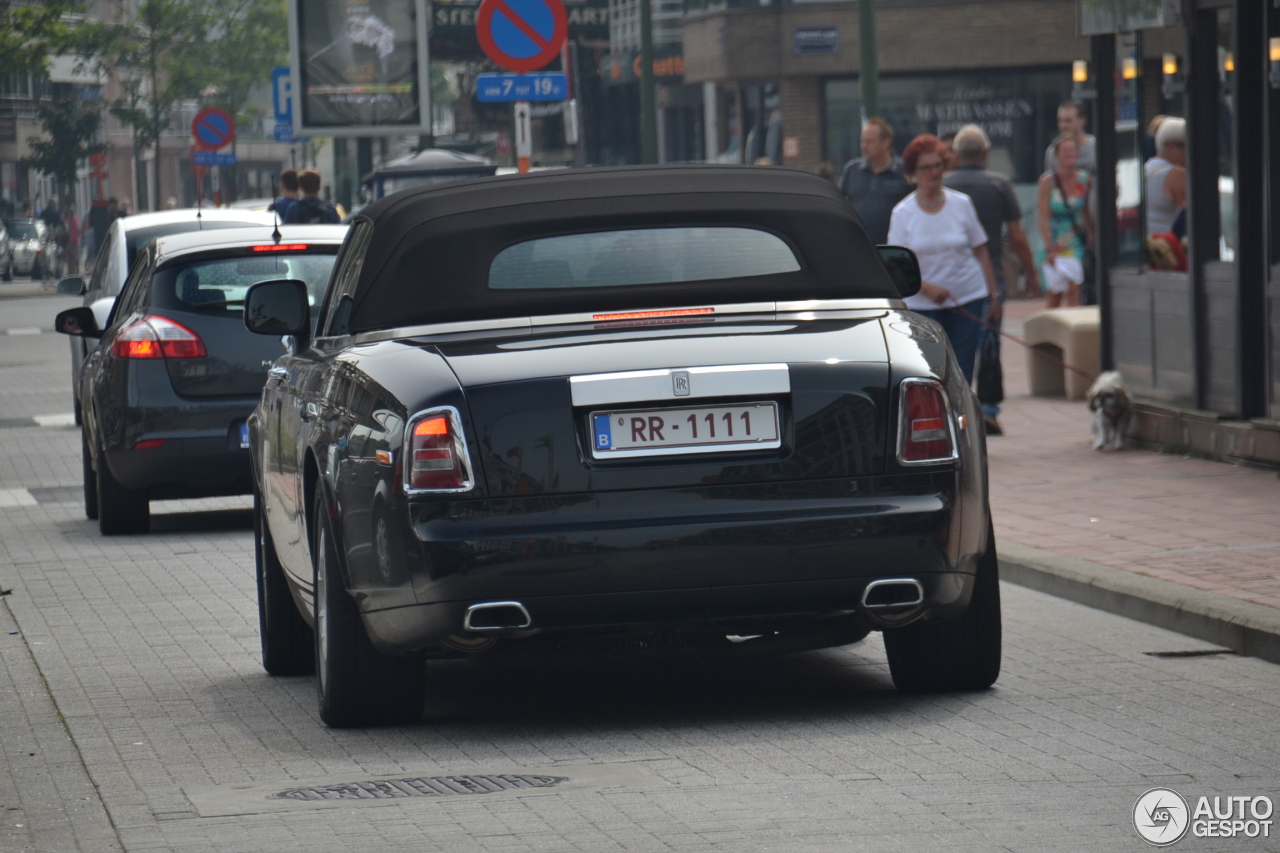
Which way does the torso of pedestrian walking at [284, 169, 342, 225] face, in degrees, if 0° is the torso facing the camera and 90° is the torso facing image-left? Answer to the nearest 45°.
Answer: approximately 180°

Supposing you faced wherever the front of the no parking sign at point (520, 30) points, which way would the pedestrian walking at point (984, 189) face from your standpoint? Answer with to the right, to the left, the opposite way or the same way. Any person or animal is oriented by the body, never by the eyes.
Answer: the opposite way

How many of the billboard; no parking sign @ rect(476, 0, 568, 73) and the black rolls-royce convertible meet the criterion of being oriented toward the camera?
2

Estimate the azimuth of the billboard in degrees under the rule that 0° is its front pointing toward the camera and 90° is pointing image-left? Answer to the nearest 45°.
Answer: approximately 0°

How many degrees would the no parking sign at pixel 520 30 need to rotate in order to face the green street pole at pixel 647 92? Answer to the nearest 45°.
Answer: approximately 180°

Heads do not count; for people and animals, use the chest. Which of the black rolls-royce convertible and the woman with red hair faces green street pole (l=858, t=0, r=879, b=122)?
the black rolls-royce convertible

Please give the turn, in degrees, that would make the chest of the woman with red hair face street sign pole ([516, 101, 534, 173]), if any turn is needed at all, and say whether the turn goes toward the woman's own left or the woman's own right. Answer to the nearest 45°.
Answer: approximately 135° to the woman's own right

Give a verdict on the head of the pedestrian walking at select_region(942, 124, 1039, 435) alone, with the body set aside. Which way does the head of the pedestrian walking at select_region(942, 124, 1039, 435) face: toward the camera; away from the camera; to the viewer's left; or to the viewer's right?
away from the camera

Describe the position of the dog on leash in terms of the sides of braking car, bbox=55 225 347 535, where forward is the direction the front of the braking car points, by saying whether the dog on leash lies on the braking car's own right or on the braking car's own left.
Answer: on the braking car's own right

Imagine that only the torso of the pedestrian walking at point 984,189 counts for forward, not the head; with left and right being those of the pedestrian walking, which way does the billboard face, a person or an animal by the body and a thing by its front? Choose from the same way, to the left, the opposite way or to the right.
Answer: the opposite way

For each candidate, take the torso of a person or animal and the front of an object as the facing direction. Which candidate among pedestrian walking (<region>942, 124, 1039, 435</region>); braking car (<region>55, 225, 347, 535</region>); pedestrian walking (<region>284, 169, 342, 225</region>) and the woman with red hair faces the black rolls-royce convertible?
the woman with red hair

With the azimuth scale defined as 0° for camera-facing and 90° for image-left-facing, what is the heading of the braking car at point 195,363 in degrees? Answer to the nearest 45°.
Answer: approximately 180°

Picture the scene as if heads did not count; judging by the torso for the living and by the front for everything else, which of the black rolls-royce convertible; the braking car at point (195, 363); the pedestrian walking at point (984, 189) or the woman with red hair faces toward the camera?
the woman with red hair

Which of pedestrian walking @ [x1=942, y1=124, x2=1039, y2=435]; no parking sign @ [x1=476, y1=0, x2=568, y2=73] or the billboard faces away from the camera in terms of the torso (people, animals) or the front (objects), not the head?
the pedestrian walking
